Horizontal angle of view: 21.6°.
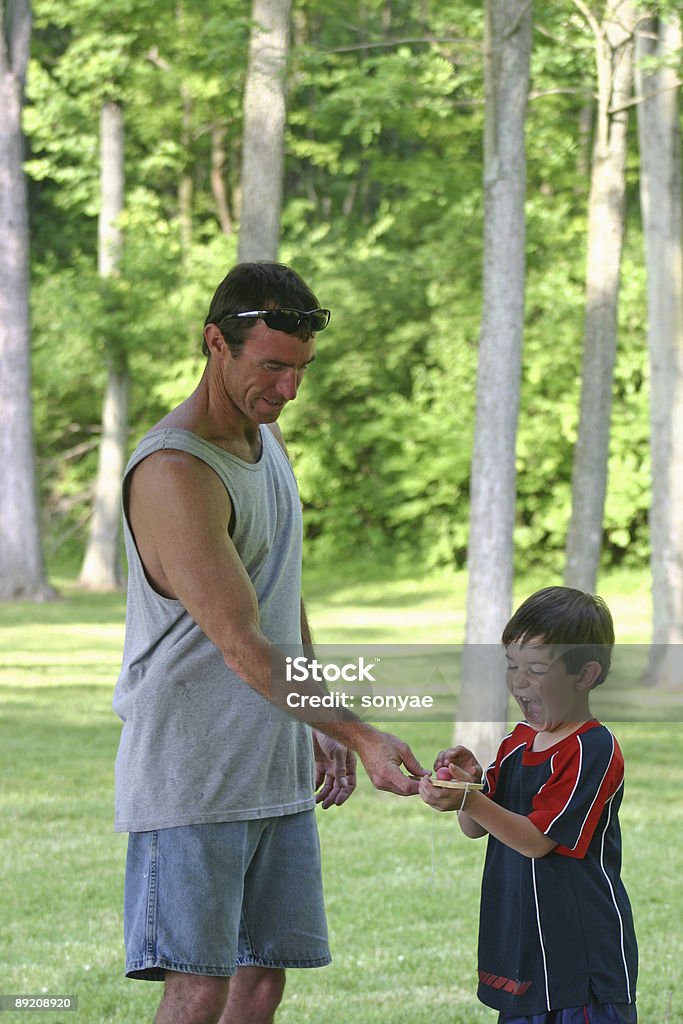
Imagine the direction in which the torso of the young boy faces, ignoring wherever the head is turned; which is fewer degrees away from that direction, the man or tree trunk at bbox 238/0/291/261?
the man

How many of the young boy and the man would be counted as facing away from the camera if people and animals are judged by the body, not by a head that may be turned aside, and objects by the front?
0

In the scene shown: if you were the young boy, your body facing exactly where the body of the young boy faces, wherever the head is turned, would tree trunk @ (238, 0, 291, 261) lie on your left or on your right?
on your right

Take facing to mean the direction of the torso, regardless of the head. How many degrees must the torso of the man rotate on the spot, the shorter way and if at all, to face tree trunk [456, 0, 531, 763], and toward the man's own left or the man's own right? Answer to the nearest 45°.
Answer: approximately 135° to the man's own left

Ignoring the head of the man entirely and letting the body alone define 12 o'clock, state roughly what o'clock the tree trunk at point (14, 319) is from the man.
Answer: The tree trunk is roughly at 7 o'clock from the man.

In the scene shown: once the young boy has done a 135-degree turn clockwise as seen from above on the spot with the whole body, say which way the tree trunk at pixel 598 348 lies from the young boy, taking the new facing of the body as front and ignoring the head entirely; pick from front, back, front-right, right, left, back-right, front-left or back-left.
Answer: front

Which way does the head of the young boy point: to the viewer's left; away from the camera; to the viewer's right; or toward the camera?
to the viewer's left

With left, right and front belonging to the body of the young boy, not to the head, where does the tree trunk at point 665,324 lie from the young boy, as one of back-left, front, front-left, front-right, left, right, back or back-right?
back-right

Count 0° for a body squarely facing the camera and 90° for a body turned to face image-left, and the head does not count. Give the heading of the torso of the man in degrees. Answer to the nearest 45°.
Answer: approximately 315°

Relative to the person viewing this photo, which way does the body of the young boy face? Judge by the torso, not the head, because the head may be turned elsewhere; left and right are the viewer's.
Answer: facing the viewer and to the left of the viewer

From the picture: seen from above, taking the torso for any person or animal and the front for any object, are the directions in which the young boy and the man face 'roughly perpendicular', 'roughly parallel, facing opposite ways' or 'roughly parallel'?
roughly perpendicular

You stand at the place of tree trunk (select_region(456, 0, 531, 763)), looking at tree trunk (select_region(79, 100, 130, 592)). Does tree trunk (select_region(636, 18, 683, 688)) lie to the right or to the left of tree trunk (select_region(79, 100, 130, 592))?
right

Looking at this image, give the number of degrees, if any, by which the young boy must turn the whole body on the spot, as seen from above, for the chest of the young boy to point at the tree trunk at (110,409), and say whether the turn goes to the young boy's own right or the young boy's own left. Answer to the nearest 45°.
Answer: approximately 135° to the young boy's own right

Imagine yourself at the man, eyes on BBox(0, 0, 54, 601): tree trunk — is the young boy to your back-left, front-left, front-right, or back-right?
back-right
